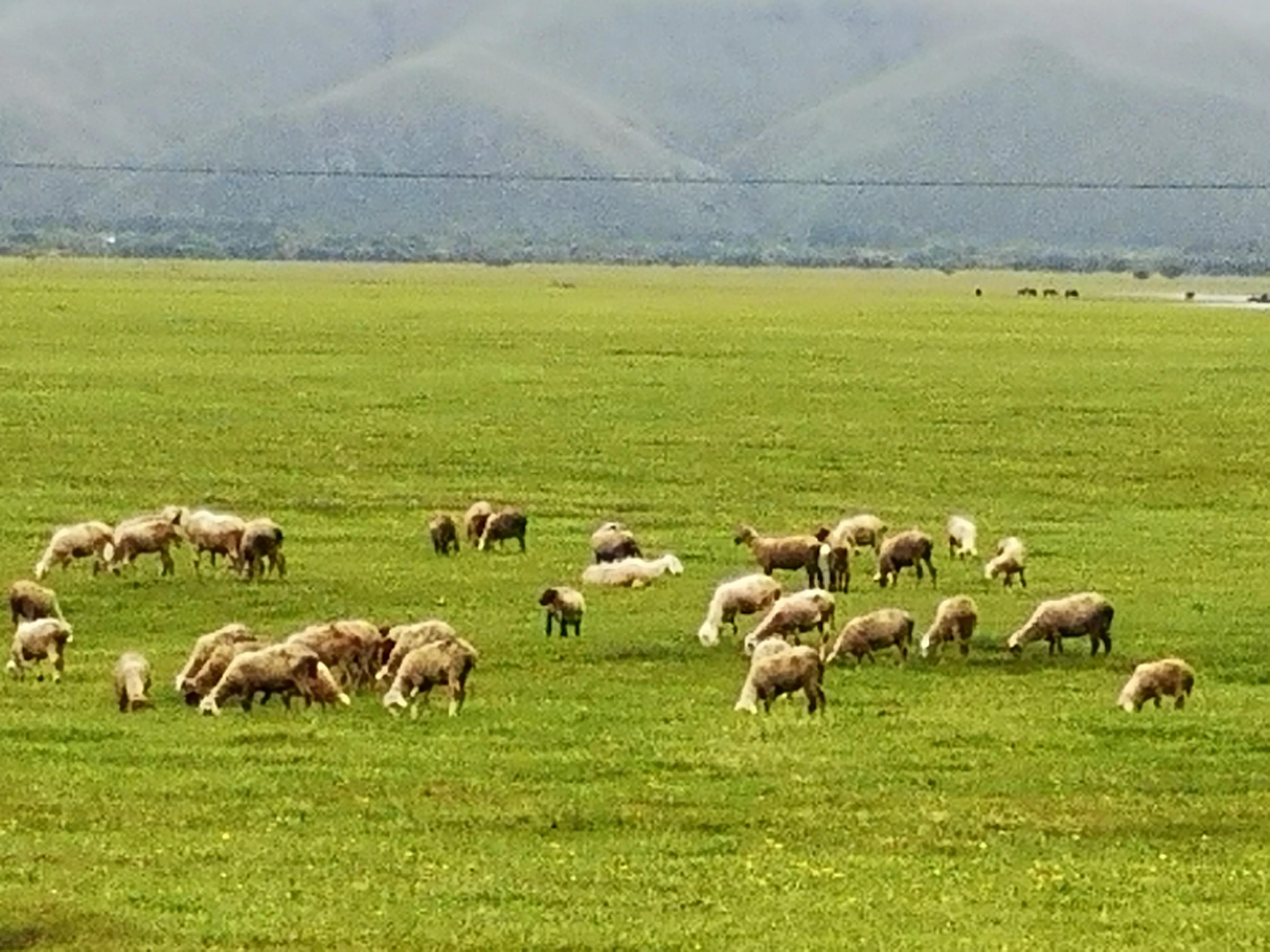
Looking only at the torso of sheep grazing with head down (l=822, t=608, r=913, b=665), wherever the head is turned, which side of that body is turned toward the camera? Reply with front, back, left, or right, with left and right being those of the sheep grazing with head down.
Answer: left

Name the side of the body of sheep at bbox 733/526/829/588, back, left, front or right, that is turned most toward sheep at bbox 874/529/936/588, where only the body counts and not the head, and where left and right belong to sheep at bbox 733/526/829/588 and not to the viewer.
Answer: back

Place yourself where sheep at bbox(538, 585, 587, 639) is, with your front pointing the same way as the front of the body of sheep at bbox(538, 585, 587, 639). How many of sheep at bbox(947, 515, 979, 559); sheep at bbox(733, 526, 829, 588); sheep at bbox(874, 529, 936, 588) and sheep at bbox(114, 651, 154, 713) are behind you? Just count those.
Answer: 3

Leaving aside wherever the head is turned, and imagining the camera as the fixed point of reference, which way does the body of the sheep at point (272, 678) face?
to the viewer's left

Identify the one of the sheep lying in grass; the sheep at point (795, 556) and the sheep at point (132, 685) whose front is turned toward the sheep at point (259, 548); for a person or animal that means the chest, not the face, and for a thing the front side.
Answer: the sheep at point (795, 556)

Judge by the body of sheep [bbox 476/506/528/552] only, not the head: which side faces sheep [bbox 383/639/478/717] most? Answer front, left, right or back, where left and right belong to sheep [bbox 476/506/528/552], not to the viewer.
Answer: left

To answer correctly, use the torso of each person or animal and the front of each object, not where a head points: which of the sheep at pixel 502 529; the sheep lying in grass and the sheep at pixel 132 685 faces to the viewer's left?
the sheep at pixel 502 529

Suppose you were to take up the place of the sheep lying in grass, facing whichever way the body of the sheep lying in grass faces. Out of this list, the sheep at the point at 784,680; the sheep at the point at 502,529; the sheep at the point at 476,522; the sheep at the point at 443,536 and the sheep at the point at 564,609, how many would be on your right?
2

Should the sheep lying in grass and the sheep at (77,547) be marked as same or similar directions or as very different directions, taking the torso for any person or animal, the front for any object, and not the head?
very different directions

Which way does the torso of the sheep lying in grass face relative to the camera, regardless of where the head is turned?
to the viewer's right

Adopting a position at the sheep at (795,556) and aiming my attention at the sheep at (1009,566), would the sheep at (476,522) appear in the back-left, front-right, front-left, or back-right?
back-left

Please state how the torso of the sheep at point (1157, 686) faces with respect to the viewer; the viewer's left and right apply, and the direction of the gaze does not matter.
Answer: facing to the left of the viewer

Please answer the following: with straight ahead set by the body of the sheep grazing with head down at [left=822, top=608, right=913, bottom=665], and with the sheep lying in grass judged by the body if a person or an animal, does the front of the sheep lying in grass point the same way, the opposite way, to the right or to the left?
the opposite way

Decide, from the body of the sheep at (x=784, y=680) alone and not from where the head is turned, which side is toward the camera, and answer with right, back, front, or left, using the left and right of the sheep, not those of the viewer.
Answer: left

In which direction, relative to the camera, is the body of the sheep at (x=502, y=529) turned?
to the viewer's left

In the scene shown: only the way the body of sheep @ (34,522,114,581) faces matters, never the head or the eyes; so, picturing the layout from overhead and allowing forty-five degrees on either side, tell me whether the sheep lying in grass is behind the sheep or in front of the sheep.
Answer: behind

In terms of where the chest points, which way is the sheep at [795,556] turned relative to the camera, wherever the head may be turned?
to the viewer's left
